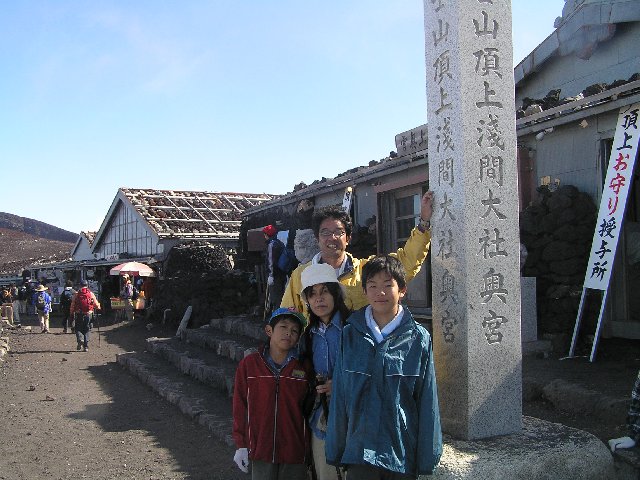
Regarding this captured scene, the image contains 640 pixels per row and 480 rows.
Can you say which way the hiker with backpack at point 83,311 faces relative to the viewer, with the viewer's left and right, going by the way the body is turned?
facing away from the viewer

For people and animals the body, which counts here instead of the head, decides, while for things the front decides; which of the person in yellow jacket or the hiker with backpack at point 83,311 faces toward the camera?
the person in yellow jacket

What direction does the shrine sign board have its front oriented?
toward the camera

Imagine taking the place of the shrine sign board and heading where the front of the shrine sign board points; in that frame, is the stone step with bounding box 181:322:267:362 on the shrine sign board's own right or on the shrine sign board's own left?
on the shrine sign board's own right

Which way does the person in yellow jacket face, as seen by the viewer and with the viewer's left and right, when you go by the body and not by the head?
facing the viewer

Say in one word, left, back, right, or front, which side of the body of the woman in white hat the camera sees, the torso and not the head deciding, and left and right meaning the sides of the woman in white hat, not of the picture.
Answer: front

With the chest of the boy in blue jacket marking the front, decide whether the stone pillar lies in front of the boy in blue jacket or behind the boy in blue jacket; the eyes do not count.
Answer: behind

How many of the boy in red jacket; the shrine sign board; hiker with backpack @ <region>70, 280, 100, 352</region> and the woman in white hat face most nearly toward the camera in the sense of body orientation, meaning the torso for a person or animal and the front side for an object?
3

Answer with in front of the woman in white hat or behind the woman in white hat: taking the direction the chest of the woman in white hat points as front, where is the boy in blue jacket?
in front

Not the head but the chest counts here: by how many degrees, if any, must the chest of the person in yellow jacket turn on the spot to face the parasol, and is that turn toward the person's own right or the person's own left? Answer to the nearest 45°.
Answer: approximately 135° to the person's own right

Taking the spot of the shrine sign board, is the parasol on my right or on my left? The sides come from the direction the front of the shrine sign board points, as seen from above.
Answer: on my right

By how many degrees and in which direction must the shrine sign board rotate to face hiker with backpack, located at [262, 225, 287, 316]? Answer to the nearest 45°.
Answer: approximately 90° to its right
